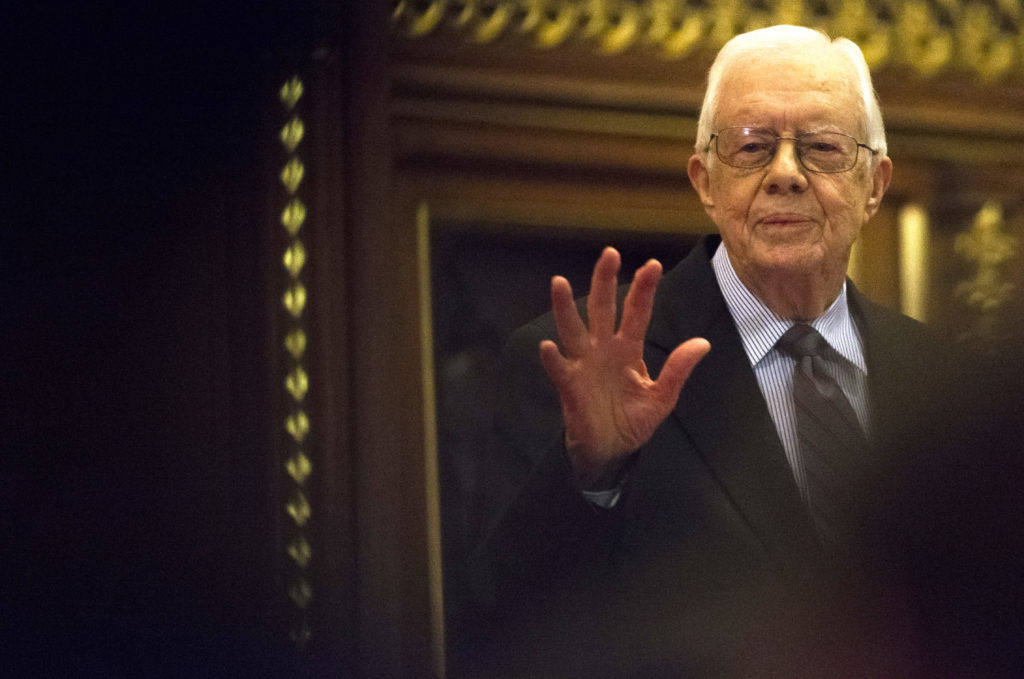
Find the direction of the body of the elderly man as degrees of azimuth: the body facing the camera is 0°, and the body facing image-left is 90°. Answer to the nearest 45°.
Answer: approximately 315°
